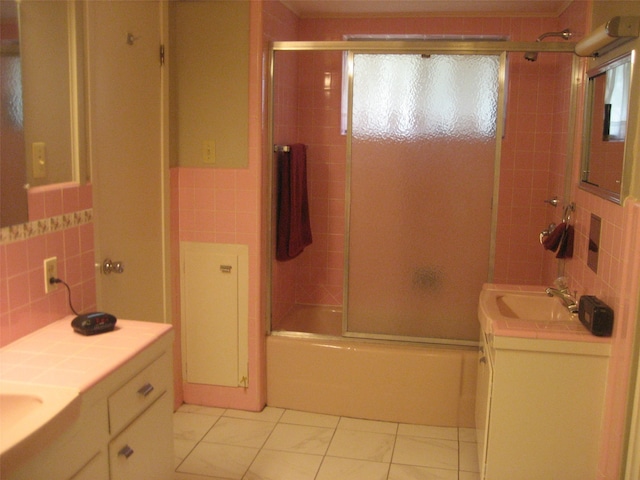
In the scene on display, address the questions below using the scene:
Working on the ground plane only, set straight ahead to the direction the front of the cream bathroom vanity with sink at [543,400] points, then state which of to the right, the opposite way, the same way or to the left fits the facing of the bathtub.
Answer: to the left

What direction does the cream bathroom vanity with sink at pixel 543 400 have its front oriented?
to the viewer's left

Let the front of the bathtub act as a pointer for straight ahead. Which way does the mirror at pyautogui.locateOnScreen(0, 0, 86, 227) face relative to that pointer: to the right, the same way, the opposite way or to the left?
to the left

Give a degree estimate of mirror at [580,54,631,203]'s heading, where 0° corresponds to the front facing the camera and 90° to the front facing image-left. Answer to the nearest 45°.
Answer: approximately 45°

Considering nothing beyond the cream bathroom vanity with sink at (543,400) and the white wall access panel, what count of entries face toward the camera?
1

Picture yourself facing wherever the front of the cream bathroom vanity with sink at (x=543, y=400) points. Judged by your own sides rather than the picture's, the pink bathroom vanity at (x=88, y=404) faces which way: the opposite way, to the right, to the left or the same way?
the opposite way

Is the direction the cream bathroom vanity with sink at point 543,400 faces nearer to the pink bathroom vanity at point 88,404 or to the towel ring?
the pink bathroom vanity

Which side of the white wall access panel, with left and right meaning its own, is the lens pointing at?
front

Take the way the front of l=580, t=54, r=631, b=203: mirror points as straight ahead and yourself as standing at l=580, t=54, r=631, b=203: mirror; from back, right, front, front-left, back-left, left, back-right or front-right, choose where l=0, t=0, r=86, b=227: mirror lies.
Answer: front

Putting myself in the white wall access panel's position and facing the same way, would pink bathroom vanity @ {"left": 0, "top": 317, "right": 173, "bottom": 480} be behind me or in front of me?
in front

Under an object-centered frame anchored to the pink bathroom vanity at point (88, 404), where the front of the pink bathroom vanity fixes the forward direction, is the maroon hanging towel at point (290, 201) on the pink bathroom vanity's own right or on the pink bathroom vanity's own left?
on the pink bathroom vanity's own left

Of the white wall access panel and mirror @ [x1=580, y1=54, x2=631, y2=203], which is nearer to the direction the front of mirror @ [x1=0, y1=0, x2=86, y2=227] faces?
the mirror
